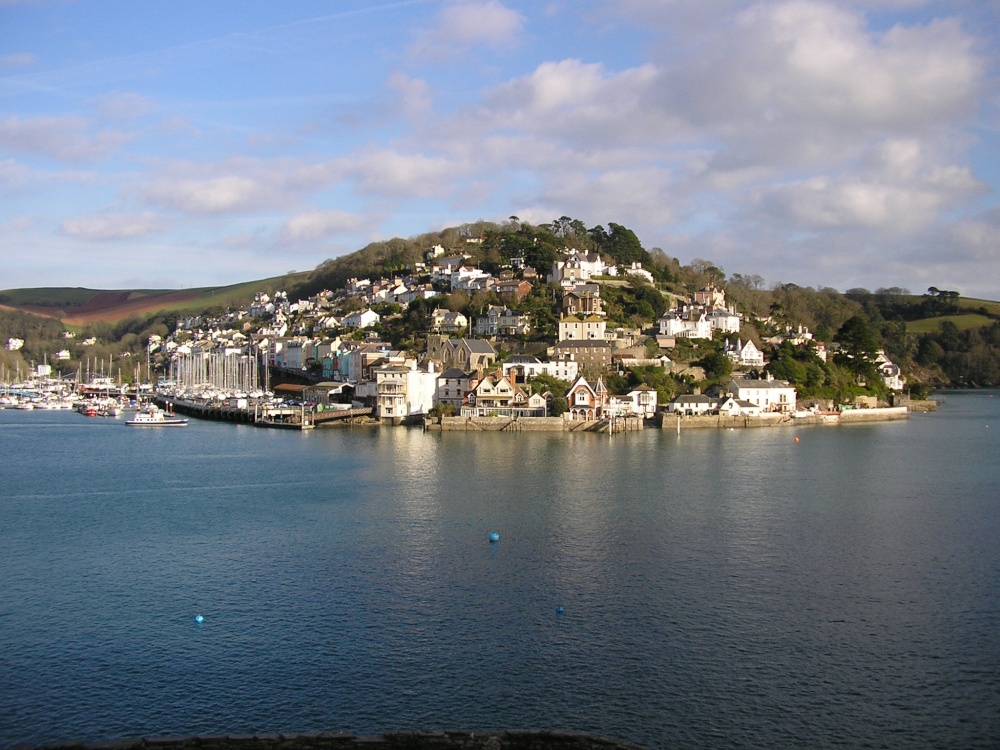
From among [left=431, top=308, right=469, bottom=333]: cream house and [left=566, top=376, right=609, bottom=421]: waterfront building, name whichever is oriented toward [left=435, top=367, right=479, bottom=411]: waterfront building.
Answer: the cream house

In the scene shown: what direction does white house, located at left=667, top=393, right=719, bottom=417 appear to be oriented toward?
toward the camera

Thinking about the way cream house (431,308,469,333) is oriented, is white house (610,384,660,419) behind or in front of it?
in front

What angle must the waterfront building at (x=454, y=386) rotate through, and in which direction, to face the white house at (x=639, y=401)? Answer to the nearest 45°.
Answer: approximately 90° to its left

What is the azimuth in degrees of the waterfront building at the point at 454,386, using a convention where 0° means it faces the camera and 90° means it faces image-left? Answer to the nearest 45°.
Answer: approximately 0°

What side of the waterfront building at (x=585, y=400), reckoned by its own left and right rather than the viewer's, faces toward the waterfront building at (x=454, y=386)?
right

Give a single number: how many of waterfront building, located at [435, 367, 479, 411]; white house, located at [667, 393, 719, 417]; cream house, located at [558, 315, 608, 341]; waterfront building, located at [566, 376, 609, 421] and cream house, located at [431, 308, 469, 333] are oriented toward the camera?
5

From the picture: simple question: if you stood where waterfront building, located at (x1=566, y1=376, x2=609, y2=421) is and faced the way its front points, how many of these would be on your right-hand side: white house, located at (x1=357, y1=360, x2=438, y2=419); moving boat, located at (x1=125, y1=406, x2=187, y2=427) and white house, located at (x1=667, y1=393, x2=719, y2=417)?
2

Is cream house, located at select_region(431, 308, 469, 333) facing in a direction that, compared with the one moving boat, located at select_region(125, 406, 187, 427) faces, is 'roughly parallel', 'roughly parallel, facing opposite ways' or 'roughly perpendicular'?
roughly perpendicular

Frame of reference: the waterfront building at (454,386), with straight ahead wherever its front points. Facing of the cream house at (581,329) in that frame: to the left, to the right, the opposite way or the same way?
the same way

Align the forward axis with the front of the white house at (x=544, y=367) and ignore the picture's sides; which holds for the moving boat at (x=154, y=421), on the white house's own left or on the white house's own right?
on the white house's own right

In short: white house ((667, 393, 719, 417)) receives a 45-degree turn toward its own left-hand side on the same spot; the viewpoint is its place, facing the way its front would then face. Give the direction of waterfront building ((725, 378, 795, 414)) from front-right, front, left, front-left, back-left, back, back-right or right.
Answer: left

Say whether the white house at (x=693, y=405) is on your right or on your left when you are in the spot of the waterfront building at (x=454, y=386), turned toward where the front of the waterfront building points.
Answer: on your left

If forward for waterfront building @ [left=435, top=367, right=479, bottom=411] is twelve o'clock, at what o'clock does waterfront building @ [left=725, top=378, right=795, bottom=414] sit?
waterfront building @ [left=725, top=378, right=795, bottom=414] is roughly at 9 o'clock from waterfront building @ [left=435, top=367, right=479, bottom=411].

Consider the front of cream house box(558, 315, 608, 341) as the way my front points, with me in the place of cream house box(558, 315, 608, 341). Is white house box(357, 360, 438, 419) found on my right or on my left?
on my right

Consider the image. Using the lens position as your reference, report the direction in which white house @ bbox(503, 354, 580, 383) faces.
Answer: facing the viewer
